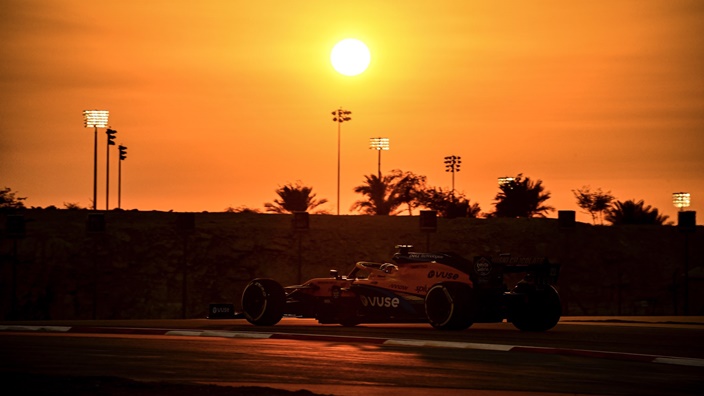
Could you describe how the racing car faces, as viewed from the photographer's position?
facing away from the viewer and to the left of the viewer
